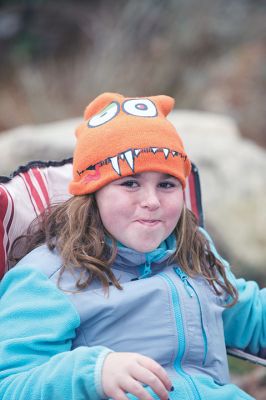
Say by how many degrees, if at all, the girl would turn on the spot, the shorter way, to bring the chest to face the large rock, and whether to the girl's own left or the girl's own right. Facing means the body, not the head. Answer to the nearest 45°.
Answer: approximately 135° to the girl's own left

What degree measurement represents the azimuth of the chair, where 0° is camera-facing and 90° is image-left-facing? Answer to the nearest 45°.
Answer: approximately 315°

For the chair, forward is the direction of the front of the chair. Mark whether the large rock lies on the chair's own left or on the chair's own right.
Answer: on the chair's own left

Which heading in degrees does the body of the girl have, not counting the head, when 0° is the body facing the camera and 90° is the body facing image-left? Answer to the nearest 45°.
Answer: approximately 315°
